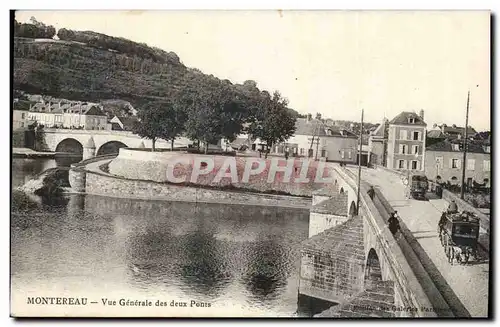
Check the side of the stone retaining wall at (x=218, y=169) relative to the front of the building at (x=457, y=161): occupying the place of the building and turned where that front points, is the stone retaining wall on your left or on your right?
on your right

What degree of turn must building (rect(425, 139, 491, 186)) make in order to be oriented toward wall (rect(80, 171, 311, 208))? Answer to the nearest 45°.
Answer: approximately 90° to its right

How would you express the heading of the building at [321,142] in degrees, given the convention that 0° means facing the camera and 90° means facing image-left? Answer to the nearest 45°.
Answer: approximately 45°

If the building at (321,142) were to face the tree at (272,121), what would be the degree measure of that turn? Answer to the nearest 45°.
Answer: approximately 45° to its right

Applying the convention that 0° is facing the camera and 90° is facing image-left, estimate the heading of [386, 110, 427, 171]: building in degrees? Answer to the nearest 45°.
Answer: approximately 0°

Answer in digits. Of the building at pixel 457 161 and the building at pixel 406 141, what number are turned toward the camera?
2
